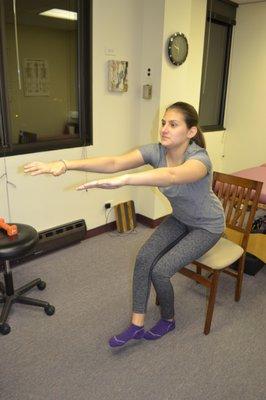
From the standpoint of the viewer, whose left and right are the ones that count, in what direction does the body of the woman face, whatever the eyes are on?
facing the viewer and to the left of the viewer

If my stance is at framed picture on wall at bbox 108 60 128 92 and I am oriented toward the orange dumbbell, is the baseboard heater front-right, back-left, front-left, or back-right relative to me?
front-right

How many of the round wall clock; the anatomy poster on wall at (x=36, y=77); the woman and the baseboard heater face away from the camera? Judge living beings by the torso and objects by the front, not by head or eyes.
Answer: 0

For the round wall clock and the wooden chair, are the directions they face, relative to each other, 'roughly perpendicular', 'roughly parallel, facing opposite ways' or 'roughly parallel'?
roughly perpendicular

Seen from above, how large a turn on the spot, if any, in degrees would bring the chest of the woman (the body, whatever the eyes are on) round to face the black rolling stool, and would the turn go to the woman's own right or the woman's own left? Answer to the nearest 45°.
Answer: approximately 45° to the woman's own right

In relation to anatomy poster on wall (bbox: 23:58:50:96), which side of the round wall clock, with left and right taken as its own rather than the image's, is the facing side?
right

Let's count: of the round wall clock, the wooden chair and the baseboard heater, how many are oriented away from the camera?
0

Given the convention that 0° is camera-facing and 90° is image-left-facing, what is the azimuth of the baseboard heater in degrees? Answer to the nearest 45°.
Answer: approximately 315°

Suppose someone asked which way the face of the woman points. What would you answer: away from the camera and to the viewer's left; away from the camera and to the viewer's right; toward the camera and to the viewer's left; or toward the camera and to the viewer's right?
toward the camera and to the viewer's left

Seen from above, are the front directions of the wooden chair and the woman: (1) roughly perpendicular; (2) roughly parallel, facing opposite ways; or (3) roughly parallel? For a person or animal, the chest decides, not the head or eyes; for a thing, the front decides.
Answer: roughly parallel

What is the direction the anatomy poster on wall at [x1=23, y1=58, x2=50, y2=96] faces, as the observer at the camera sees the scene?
facing the viewer and to the right of the viewer

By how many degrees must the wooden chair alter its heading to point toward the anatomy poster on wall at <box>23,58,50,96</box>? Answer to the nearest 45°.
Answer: approximately 45° to its right
